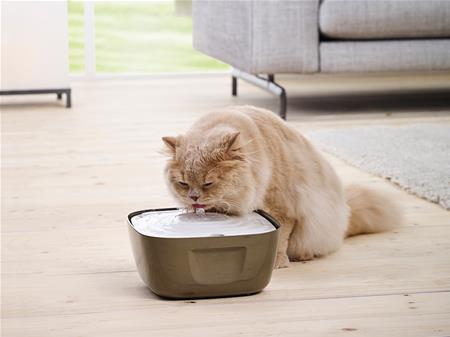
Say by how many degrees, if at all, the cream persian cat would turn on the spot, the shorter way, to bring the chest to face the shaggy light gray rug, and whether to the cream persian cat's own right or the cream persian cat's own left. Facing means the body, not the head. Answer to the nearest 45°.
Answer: approximately 135° to the cream persian cat's own right

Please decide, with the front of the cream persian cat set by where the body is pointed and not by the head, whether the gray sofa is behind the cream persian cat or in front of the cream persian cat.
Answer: behind

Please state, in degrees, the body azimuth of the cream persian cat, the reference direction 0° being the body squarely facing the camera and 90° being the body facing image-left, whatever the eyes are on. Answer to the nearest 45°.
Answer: approximately 45°

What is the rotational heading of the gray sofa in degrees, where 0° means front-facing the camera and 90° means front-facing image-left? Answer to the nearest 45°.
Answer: approximately 0°

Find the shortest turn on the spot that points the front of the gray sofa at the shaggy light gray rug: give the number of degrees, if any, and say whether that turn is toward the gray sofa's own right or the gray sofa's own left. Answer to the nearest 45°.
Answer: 0° — it already faces it

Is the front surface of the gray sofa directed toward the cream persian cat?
yes

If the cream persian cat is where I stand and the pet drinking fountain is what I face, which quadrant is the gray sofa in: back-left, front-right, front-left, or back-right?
back-right
